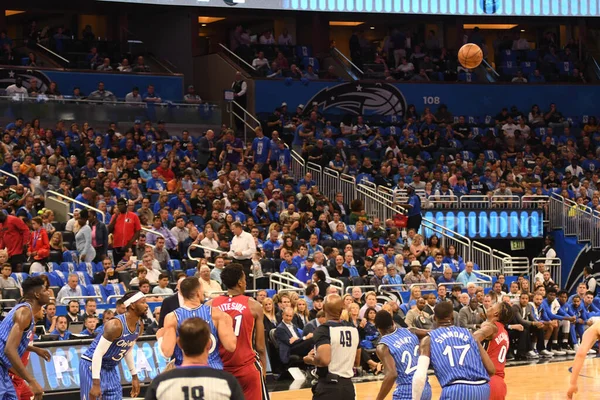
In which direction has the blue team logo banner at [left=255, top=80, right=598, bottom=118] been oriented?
toward the camera

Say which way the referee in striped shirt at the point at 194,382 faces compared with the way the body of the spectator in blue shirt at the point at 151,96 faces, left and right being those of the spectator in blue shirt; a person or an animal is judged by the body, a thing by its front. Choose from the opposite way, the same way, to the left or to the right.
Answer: the opposite way

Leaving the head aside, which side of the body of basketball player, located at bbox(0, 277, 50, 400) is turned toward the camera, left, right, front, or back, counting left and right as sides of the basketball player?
right

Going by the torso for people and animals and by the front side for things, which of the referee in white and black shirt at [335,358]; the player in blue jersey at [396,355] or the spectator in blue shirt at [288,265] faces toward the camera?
the spectator in blue shirt

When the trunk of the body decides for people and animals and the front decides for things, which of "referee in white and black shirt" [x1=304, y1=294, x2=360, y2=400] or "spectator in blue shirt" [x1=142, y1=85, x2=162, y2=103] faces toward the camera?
the spectator in blue shirt

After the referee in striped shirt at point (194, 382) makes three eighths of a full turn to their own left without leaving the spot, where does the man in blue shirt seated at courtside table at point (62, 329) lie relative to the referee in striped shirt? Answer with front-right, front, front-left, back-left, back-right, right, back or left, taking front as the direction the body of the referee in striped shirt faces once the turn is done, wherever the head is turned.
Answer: back-right

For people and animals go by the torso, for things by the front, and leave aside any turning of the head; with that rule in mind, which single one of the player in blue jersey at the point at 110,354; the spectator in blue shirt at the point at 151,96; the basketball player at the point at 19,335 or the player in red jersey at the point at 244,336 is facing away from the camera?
the player in red jersey

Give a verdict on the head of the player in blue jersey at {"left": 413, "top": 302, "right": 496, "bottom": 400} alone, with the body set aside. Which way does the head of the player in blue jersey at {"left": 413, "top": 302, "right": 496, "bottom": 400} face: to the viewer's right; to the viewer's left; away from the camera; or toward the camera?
away from the camera

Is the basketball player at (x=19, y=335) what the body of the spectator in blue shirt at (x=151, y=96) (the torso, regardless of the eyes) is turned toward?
yes

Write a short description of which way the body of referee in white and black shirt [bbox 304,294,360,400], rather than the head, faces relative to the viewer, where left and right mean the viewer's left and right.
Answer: facing away from the viewer and to the left of the viewer

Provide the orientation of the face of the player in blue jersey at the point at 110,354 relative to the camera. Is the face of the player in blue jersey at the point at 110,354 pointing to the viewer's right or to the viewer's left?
to the viewer's right

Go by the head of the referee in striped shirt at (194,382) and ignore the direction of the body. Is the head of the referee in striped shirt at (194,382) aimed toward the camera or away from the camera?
away from the camera

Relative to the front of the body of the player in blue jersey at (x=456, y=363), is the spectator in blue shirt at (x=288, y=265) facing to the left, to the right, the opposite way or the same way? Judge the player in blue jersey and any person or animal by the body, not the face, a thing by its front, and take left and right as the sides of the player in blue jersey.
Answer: the opposite way

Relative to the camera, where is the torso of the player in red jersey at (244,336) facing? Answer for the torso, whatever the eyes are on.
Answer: away from the camera

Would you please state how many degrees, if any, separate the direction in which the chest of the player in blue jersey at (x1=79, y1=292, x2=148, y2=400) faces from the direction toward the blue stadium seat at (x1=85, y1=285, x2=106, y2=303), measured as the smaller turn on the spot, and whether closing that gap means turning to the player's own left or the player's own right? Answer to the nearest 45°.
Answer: approximately 135° to the player's own left

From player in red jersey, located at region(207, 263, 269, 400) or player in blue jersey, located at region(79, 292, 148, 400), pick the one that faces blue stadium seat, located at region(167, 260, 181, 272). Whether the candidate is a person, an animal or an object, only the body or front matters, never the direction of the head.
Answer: the player in red jersey

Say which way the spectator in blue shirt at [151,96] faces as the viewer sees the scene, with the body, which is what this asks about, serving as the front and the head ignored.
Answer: toward the camera

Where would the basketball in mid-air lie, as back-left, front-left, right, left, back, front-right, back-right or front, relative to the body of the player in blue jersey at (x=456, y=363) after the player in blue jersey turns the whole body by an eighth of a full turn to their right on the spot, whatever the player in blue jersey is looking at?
front-left
